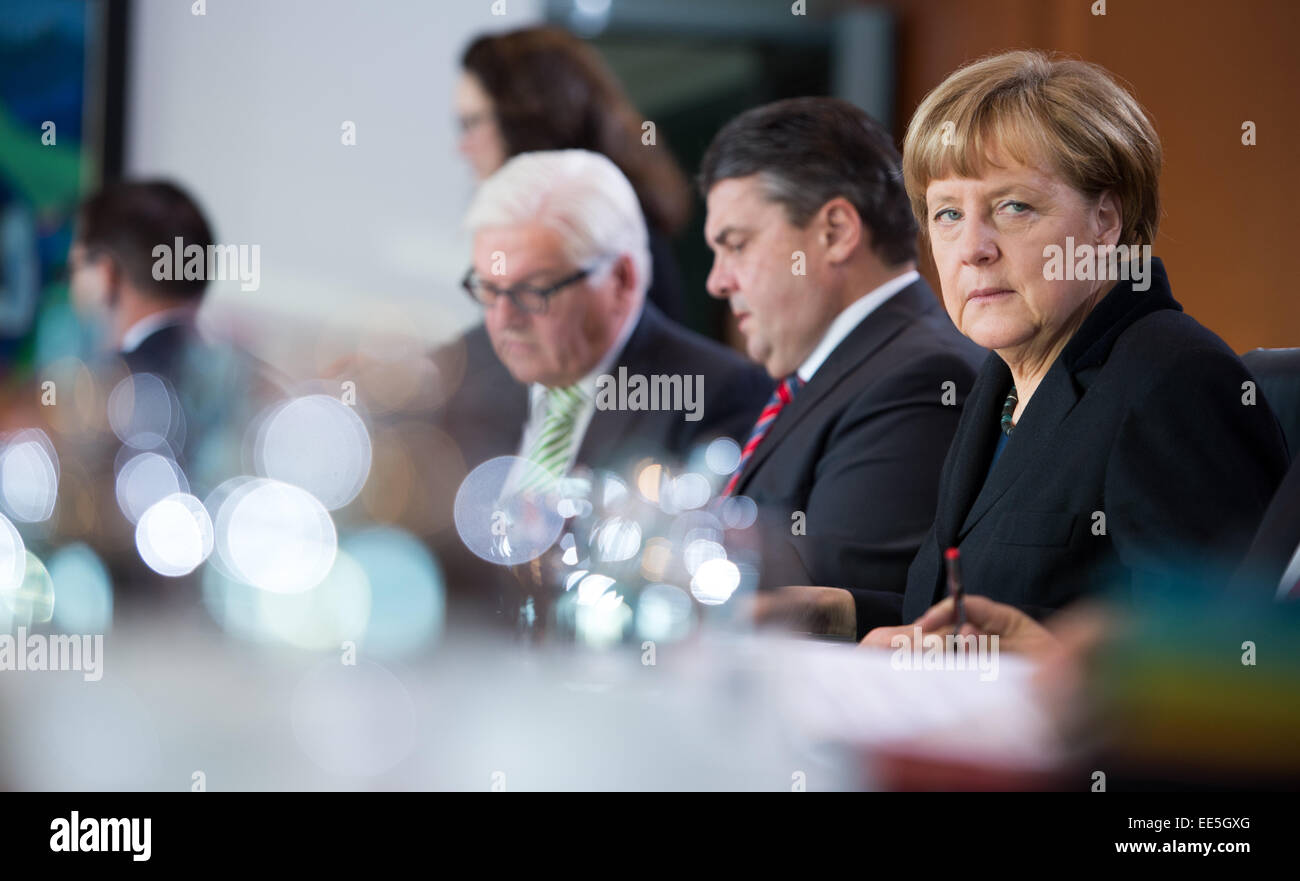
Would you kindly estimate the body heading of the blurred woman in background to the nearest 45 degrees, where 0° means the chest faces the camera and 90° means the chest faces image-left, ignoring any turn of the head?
approximately 90°

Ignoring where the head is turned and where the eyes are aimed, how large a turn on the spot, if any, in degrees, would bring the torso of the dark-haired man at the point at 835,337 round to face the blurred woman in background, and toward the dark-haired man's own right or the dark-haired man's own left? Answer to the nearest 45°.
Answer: approximately 45° to the dark-haired man's own right

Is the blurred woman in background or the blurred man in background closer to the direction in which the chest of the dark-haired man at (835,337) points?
the blurred man in background

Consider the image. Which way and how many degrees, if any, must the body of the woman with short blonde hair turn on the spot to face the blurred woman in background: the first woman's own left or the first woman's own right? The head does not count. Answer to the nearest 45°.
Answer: approximately 90° to the first woman's own right

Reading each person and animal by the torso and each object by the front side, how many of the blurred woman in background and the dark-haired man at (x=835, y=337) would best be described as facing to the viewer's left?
2

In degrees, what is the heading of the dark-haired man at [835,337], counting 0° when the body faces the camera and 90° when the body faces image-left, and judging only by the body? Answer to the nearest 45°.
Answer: approximately 90°
